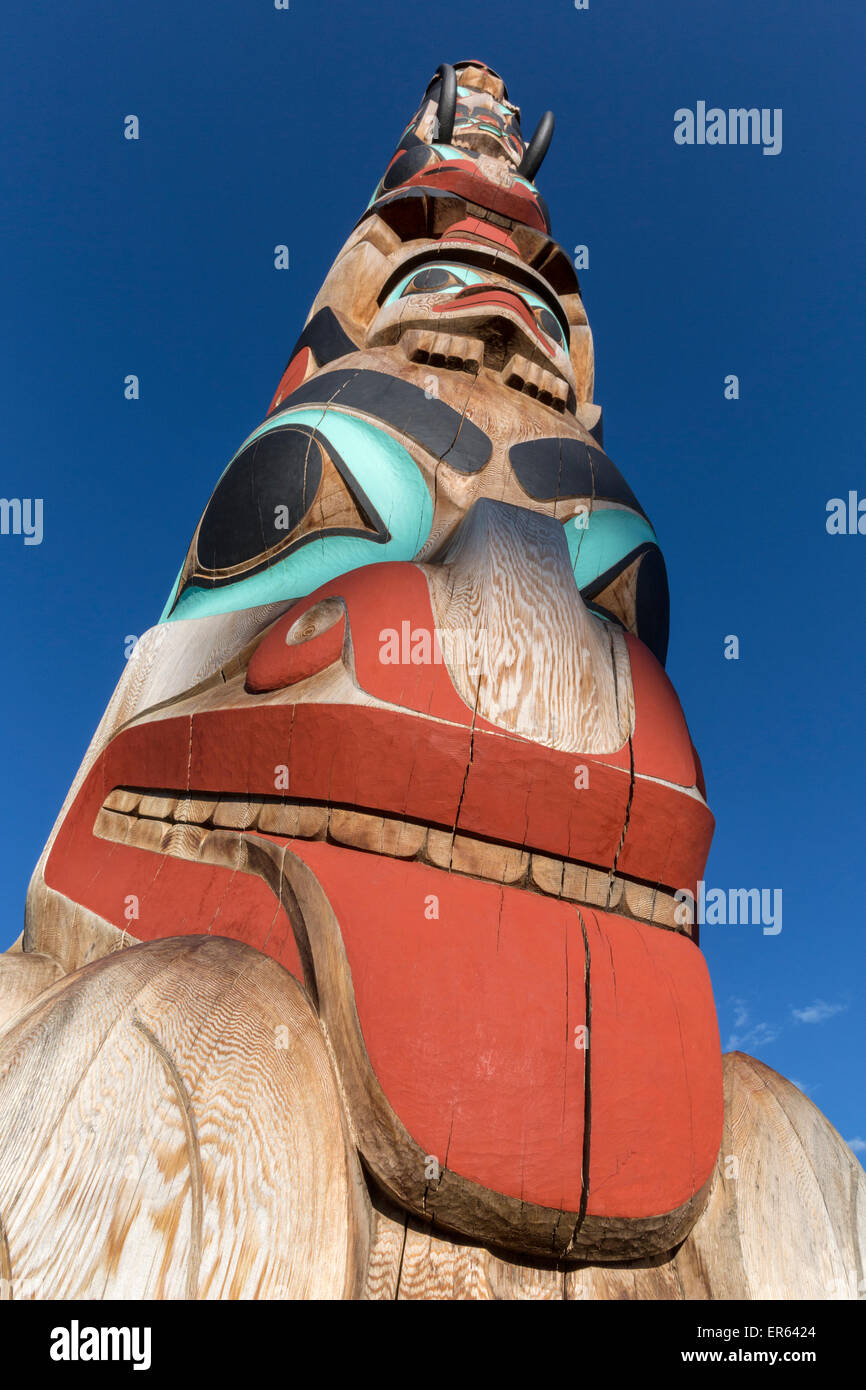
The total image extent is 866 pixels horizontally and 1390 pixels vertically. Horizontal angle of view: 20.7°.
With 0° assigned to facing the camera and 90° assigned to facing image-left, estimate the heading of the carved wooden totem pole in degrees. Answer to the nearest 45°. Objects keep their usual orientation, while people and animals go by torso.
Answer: approximately 315°
